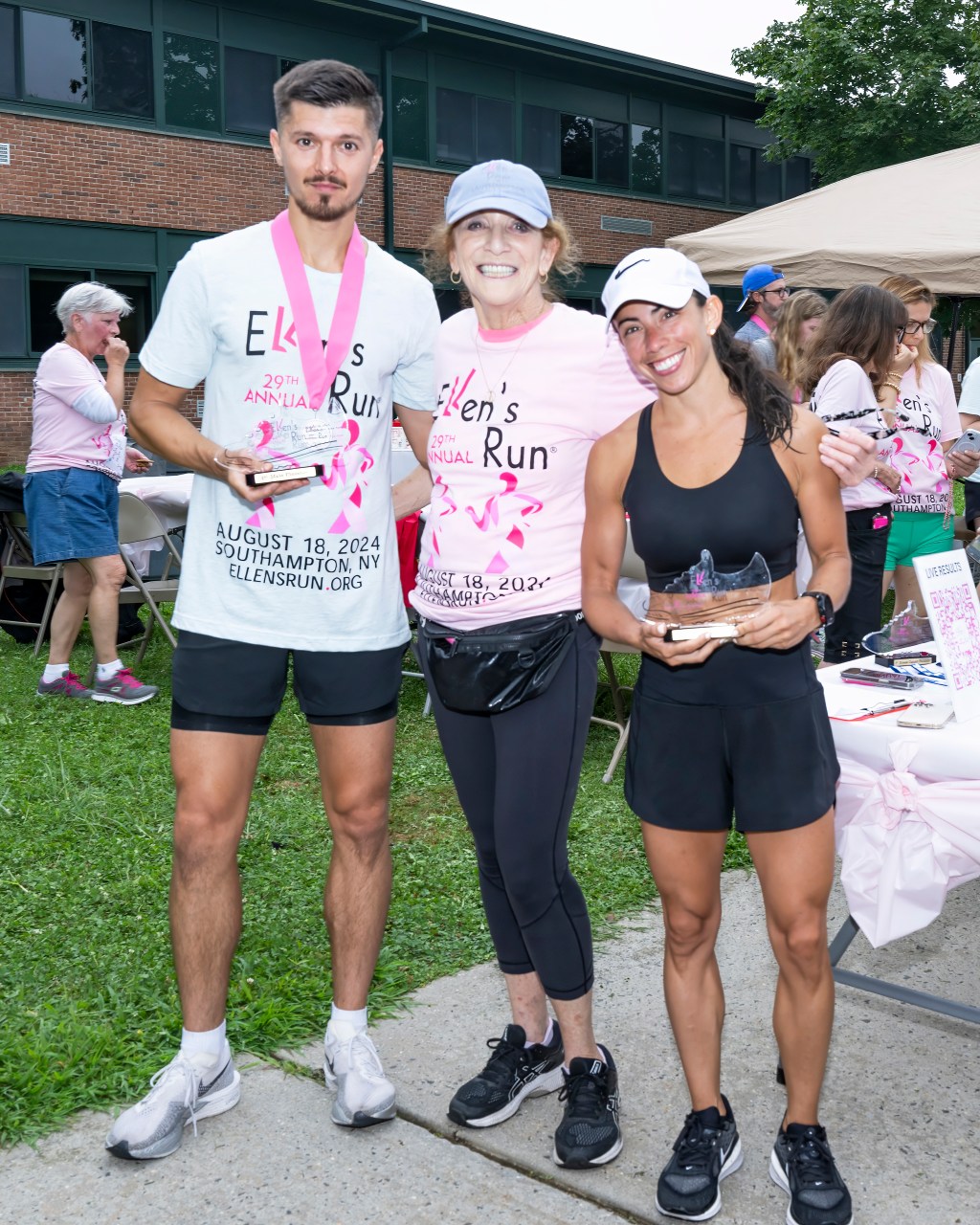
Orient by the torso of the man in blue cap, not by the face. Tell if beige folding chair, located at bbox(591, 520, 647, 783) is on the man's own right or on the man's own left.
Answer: on the man's own right

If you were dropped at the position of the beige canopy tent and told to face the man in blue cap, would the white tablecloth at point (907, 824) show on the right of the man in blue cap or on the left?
left

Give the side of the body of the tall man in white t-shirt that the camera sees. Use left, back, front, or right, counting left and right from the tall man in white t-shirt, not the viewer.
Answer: front

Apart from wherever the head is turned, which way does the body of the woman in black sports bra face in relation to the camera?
toward the camera

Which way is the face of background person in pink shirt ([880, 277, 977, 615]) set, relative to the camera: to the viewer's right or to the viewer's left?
to the viewer's left

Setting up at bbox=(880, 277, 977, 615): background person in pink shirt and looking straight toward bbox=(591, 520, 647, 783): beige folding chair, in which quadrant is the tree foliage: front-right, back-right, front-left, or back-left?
back-right

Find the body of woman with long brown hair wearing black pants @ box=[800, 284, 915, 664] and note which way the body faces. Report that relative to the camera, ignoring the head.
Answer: to the viewer's right

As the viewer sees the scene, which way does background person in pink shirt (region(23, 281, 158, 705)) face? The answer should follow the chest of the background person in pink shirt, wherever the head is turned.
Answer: to the viewer's right

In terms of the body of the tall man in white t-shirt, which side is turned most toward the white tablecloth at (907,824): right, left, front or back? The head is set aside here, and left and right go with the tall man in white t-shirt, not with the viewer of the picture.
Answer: left
